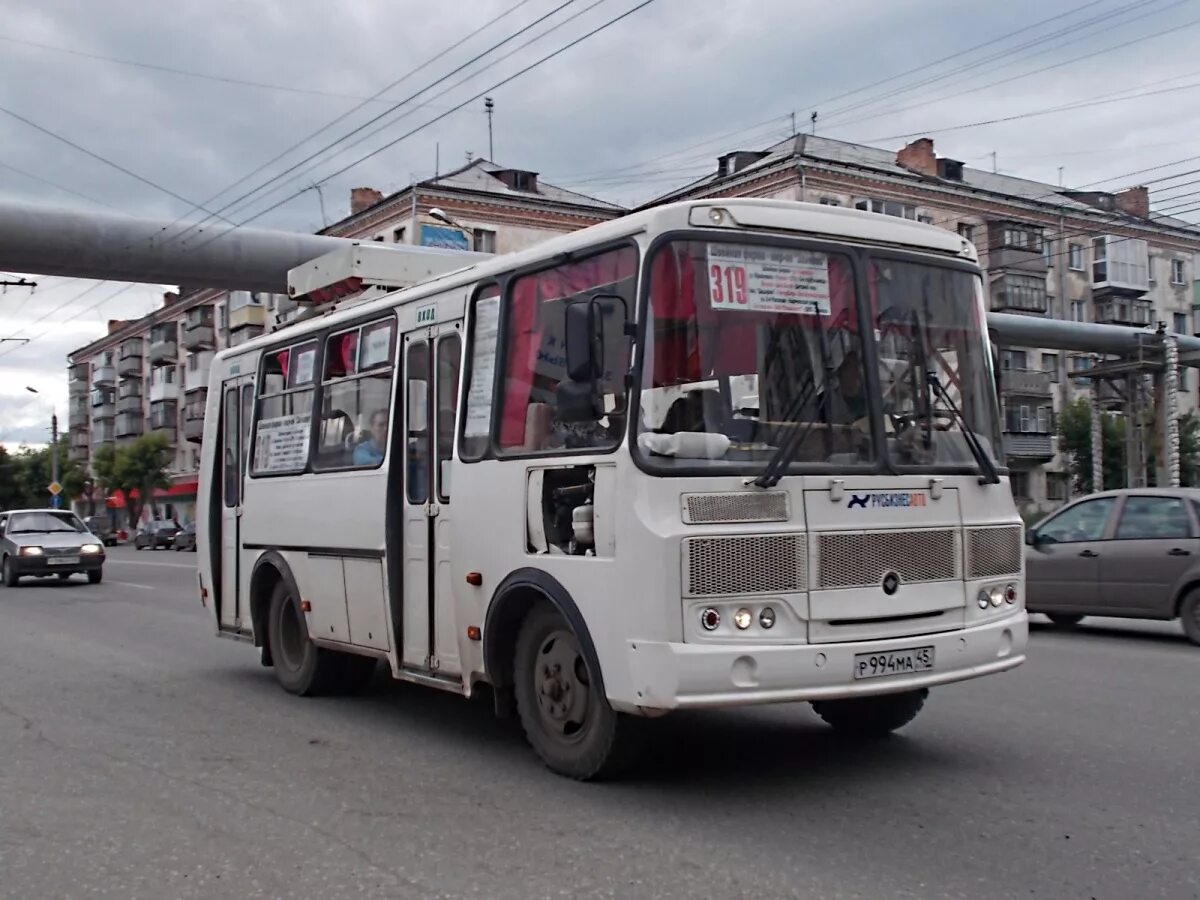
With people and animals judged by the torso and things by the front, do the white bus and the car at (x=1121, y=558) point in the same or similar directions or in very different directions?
very different directions

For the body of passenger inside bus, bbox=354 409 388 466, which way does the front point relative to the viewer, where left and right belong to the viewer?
facing the viewer and to the right of the viewer

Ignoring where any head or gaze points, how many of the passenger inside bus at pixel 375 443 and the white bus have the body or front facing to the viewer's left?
0

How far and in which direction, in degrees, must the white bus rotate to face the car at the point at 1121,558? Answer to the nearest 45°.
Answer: approximately 90° to its left

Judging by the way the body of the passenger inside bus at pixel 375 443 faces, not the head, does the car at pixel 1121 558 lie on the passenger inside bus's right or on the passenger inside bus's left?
on the passenger inside bus's left

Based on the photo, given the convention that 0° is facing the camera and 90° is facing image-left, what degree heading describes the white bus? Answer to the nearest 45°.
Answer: approximately 315°

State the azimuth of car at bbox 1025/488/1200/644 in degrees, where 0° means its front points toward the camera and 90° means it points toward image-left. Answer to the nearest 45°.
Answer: approximately 135°
